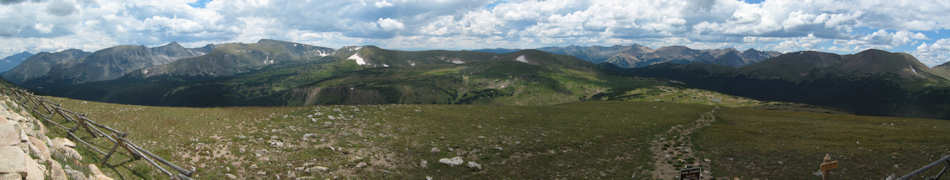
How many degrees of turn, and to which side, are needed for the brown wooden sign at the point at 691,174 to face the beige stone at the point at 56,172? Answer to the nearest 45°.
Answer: approximately 45° to its right

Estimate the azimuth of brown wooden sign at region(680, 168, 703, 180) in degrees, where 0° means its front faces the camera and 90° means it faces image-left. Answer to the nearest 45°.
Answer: approximately 0°

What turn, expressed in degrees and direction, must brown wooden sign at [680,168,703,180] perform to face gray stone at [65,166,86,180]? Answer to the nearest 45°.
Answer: approximately 45° to its right

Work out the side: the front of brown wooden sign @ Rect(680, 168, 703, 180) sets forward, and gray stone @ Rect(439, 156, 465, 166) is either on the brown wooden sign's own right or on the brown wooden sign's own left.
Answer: on the brown wooden sign's own right

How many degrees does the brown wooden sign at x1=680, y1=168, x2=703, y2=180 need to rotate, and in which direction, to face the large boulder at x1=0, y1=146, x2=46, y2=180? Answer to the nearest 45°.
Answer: approximately 45° to its right

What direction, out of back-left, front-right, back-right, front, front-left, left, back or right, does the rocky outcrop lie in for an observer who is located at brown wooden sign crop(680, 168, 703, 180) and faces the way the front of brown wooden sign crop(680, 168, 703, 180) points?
front-right

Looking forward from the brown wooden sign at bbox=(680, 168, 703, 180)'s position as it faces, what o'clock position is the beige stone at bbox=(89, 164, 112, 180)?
The beige stone is roughly at 2 o'clock from the brown wooden sign.

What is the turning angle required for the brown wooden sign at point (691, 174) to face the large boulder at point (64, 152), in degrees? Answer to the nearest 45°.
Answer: approximately 45° to its right
